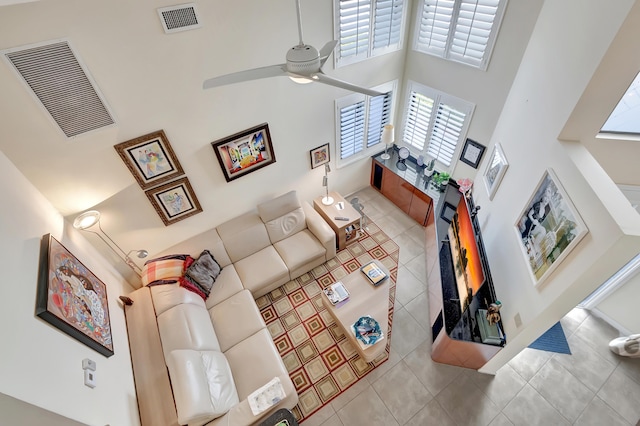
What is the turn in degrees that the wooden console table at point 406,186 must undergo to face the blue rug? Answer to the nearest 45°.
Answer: approximately 90° to its left

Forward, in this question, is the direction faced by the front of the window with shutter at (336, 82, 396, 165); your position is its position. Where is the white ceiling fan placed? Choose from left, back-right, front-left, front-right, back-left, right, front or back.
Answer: front-right

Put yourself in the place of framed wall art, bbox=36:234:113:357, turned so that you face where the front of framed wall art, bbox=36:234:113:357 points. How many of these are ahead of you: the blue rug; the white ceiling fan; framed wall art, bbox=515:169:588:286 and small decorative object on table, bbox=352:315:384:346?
4

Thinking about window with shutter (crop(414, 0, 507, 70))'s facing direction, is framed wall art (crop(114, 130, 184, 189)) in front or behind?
in front

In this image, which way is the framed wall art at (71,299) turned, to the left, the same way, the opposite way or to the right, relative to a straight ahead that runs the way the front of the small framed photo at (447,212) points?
the opposite way

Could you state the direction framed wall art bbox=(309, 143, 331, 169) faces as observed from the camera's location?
facing the viewer and to the right of the viewer

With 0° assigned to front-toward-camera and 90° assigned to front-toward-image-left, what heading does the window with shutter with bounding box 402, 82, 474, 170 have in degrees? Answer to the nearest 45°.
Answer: approximately 45°

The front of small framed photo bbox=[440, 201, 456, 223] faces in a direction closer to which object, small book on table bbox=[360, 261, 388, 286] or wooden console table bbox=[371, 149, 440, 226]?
the small book on table

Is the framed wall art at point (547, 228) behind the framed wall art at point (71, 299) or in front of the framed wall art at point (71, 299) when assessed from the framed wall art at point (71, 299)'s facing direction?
in front

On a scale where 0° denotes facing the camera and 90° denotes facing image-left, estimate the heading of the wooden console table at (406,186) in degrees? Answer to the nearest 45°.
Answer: approximately 45°

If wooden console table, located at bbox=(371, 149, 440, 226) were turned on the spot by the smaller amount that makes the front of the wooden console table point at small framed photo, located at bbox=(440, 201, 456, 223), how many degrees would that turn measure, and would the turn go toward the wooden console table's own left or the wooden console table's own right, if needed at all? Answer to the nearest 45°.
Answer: approximately 90° to the wooden console table's own left

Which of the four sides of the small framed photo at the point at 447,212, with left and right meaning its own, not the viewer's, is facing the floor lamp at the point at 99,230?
front

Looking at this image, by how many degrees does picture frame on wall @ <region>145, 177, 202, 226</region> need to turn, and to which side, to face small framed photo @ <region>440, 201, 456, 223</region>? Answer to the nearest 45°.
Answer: approximately 90° to its left

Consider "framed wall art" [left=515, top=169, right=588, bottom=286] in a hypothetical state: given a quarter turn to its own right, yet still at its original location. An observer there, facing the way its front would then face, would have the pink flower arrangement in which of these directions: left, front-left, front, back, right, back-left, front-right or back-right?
front

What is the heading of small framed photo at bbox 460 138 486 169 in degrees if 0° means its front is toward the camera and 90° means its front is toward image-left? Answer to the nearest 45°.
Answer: approximately 45°

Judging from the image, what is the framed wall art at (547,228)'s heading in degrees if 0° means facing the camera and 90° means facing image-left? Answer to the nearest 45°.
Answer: approximately 45°

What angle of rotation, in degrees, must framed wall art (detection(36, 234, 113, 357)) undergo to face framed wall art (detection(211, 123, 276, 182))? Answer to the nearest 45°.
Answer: approximately 45° to its left

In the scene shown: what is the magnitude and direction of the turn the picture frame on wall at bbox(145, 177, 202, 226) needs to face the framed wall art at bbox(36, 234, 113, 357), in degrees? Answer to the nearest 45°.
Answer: approximately 45° to its right
